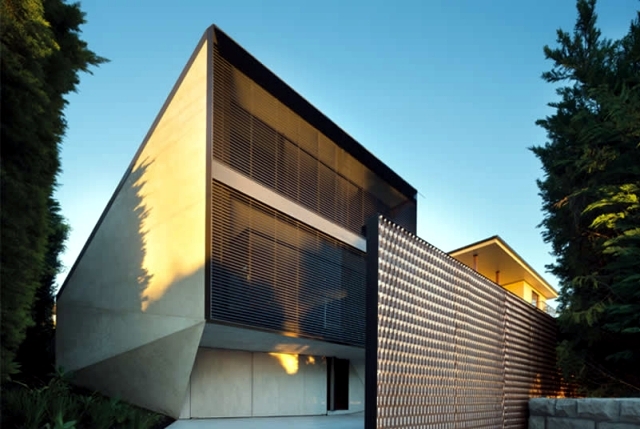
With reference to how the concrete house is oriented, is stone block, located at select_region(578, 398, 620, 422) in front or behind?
in front

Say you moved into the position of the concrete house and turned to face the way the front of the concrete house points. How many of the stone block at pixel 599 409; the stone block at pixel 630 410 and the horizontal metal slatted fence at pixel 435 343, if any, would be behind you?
0

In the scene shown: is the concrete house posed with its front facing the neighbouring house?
no

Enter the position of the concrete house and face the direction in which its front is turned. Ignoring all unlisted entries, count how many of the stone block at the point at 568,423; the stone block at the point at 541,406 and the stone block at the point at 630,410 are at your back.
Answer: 0

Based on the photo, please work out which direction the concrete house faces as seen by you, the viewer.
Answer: facing the viewer and to the right of the viewer

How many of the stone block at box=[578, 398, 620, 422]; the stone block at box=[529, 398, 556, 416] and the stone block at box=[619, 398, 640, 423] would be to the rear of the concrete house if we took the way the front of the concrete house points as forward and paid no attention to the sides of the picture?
0

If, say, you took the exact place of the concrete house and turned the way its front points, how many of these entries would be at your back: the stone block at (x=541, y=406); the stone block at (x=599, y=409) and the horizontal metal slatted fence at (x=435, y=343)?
0

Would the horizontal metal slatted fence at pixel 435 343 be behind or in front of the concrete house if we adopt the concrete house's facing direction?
in front

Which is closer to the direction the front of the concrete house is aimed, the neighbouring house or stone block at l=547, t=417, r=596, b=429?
the stone block

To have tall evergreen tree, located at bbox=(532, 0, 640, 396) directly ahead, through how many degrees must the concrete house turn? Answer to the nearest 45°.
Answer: approximately 45° to its left

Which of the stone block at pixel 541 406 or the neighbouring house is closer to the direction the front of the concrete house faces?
the stone block

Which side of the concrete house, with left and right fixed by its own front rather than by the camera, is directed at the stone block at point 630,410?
front

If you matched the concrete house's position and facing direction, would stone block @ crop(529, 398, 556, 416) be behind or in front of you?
in front

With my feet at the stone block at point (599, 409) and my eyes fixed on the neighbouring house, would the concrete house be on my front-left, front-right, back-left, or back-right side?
front-left

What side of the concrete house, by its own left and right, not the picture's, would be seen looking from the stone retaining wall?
front

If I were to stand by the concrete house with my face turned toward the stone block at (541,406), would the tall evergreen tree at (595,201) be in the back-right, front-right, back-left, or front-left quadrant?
front-left
